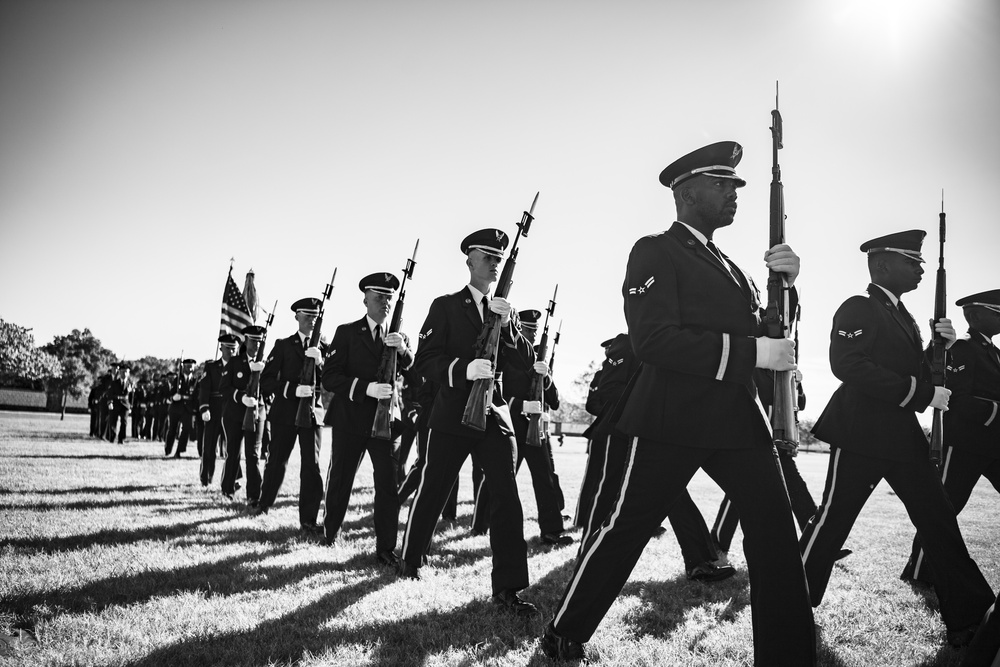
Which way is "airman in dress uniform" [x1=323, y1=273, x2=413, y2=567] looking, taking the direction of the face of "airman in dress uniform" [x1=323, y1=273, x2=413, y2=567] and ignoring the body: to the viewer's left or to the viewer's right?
to the viewer's right

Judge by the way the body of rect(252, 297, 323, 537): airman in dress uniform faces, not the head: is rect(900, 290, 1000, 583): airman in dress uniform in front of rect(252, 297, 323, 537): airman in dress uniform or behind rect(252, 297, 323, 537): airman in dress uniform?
in front

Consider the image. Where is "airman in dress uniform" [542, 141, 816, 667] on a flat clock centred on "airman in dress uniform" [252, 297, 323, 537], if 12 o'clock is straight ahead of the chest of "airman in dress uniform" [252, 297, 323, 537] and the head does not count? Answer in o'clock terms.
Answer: "airman in dress uniform" [542, 141, 816, 667] is roughly at 1 o'clock from "airman in dress uniform" [252, 297, 323, 537].

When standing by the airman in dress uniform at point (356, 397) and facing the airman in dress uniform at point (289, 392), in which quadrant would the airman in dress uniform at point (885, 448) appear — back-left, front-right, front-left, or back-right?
back-right

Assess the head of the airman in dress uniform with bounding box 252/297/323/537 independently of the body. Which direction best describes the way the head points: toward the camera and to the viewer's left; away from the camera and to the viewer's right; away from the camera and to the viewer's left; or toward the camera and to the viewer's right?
toward the camera and to the viewer's right

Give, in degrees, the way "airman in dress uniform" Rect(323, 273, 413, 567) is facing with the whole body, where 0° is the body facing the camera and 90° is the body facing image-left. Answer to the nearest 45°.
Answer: approximately 315°

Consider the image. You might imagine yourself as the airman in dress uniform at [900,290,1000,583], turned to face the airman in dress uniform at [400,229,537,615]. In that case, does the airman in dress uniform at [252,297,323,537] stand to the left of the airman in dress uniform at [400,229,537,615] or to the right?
right

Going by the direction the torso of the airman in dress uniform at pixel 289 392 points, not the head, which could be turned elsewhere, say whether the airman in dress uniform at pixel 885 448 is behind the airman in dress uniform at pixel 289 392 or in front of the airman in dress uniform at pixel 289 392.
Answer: in front

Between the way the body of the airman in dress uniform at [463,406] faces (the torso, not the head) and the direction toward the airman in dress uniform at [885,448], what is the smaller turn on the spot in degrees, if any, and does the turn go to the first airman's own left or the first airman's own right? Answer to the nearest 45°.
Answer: approximately 45° to the first airman's own left

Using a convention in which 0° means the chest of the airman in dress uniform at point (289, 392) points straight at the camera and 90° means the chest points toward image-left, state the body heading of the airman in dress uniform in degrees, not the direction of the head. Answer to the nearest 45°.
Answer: approximately 315°

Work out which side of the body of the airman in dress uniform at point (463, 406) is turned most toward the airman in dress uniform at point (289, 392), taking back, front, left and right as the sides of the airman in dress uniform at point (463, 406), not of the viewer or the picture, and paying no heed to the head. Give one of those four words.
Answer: back
